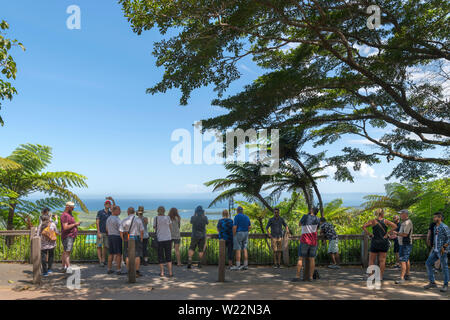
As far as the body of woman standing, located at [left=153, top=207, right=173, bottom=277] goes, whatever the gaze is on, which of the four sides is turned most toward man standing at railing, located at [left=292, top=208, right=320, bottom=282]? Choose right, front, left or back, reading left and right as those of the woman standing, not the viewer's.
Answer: right

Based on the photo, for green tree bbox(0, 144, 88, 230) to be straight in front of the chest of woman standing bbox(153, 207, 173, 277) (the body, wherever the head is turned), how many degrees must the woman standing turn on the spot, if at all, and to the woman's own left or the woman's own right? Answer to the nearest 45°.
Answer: approximately 45° to the woman's own left

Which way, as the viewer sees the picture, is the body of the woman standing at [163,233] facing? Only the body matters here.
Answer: away from the camera

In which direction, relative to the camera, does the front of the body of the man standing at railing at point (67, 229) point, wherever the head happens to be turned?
to the viewer's right

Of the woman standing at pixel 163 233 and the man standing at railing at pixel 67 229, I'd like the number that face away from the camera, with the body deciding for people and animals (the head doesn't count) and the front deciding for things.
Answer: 1

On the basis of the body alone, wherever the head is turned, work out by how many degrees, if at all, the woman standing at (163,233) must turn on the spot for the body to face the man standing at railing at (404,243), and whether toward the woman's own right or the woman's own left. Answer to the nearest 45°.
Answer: approximately 90° to the woman's own right

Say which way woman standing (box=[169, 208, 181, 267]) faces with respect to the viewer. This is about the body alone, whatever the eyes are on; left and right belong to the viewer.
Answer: facing away from the viewer and to the left of the viewer

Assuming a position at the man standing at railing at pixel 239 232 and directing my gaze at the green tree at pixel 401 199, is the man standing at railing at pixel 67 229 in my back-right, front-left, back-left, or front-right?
back-left

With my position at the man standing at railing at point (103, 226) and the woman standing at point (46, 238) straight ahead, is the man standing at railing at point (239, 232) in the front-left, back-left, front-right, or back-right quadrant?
back-left

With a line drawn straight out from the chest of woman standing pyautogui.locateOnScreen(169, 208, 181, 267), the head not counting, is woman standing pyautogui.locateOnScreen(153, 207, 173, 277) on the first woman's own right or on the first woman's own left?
on the first woman's own left
